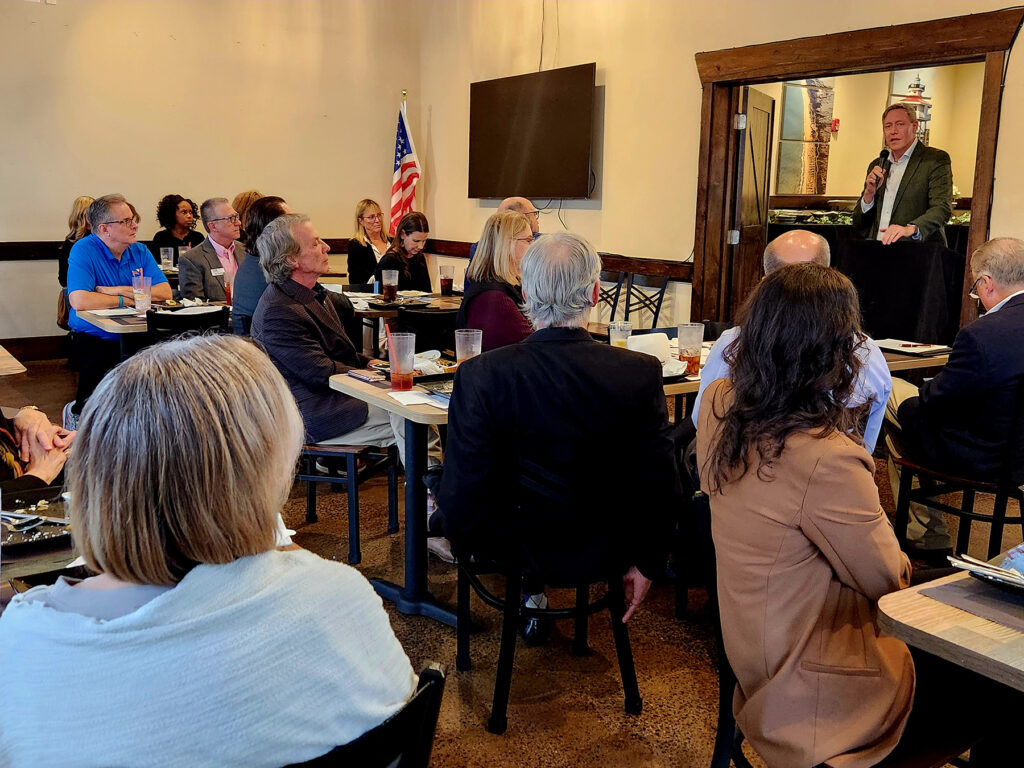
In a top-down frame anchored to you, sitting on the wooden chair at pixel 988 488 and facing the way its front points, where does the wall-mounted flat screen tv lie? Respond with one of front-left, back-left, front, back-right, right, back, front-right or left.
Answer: front

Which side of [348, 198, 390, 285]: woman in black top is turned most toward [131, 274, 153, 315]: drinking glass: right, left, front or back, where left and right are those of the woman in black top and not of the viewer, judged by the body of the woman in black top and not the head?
right

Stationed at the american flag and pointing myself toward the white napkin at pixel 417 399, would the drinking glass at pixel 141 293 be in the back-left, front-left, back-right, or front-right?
front-right

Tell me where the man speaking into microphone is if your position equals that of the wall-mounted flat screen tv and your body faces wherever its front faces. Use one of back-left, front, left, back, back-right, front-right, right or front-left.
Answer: left

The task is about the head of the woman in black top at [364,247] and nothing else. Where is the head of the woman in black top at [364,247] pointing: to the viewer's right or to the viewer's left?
to the viewer's right

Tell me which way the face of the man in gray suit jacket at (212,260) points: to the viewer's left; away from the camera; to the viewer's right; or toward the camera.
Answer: to the viewer's right

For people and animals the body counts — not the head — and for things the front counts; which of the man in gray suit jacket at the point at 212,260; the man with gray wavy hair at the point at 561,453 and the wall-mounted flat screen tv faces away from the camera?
the man with gray wavy hair

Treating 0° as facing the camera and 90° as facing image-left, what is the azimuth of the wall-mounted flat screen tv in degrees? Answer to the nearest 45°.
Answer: approximately 45°

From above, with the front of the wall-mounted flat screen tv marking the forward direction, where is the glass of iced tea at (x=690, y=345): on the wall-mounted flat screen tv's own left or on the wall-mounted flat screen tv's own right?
on the wall-mounted flat screen tv's own left

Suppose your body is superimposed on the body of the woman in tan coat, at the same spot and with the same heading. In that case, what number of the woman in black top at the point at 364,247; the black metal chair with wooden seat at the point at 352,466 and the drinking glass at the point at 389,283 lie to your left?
3

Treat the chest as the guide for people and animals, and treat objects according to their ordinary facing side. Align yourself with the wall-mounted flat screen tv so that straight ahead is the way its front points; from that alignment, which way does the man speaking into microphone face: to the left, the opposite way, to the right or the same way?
the same way

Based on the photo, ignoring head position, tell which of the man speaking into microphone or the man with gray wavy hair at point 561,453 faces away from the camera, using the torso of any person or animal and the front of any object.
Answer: the man with gray wavy hair

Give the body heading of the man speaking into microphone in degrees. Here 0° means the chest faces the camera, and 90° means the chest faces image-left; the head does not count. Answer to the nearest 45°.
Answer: approximately 45°

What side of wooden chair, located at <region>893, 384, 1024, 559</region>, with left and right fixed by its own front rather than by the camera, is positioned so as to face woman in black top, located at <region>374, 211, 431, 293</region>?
front

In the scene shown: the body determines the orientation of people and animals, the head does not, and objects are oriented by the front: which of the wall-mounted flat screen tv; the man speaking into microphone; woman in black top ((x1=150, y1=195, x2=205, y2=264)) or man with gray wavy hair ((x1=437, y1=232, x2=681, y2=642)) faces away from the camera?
the man with gray wavy hair

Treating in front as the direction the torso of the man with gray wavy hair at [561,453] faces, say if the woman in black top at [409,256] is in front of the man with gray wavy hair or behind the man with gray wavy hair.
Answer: in front

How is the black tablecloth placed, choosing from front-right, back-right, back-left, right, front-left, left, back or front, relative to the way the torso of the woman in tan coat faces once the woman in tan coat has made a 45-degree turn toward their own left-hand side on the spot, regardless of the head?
front

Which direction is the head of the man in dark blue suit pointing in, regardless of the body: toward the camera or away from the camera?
away from the camera

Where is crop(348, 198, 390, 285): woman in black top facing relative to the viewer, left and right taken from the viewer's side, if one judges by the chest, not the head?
facing the viewer and to the right of the viewer

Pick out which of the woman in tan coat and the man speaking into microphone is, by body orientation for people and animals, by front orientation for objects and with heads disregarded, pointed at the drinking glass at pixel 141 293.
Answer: the man speaking into microphone

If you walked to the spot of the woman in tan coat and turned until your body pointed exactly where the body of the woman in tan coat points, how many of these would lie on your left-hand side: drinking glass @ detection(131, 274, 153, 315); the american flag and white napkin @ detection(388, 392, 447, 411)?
3
